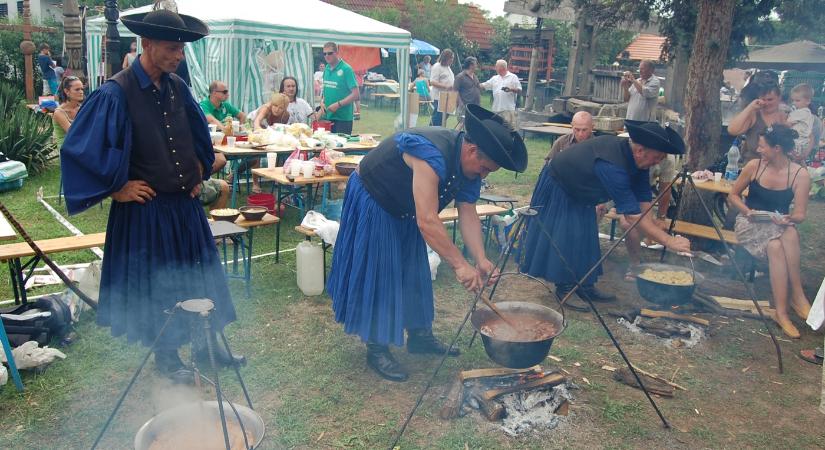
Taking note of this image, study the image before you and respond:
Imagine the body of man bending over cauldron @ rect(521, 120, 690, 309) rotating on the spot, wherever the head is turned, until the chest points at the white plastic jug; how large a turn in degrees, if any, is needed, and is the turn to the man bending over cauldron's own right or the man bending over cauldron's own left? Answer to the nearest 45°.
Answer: approximately 180°

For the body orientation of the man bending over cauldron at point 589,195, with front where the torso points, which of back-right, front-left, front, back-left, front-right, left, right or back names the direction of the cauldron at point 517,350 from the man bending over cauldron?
right

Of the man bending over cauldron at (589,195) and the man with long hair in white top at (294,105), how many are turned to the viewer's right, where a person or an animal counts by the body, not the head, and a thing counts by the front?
1

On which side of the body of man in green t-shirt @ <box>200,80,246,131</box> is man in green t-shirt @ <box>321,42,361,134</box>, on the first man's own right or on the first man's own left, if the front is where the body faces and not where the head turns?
on the first man's own left

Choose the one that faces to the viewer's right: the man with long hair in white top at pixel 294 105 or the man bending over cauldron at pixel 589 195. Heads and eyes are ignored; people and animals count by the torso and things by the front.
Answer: the man bending over cauldron

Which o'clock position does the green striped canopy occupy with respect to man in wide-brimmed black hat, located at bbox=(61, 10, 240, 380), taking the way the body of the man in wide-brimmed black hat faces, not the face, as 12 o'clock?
The green striped canopy is roughly at 8 o'clock from the man in wide-brimmed black hat.

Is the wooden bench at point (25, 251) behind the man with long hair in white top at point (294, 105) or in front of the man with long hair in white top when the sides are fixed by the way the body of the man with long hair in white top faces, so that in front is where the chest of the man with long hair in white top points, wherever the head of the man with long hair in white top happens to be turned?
in front

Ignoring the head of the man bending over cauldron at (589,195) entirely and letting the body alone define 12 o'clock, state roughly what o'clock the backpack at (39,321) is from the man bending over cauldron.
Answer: The backpack is roughly at 5 o'clock from the man bending over cauldron.

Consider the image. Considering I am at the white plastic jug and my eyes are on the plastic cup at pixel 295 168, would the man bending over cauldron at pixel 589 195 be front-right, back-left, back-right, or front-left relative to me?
back-right

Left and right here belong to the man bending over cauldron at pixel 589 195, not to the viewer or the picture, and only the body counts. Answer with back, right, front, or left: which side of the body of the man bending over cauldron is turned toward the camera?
right

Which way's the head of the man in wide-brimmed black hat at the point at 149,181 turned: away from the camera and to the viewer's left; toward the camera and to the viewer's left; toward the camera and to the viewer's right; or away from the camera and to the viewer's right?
toward the camera and to the viewer's right
